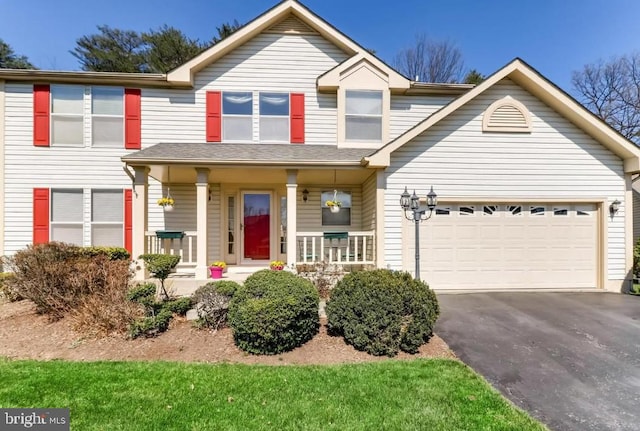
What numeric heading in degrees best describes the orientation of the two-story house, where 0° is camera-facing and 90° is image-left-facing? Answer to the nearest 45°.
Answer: approximately 0°

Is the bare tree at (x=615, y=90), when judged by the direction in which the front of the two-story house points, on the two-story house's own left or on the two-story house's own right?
on the two-story house's own left

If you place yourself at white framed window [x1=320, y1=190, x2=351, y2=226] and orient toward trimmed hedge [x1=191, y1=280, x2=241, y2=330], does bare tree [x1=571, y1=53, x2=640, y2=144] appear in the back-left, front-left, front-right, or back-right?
back-left

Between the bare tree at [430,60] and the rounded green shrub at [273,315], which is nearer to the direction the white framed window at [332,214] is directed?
the rounded green shrub

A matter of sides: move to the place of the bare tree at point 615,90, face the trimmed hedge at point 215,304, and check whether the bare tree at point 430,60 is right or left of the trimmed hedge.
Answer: right

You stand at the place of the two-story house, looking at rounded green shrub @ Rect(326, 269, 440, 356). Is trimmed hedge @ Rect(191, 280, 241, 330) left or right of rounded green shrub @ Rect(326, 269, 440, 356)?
right

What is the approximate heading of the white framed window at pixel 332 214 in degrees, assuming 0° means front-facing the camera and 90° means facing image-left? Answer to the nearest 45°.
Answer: approximately 0°

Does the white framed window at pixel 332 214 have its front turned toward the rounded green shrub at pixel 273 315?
yes

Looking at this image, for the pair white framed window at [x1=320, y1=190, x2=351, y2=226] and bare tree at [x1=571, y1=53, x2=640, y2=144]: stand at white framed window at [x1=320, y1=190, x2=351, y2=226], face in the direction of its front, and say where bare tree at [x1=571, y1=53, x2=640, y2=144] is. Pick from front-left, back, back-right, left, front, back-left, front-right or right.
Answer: back-left

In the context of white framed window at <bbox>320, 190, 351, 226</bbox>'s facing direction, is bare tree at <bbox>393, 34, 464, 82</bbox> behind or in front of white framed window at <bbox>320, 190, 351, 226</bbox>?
behind
